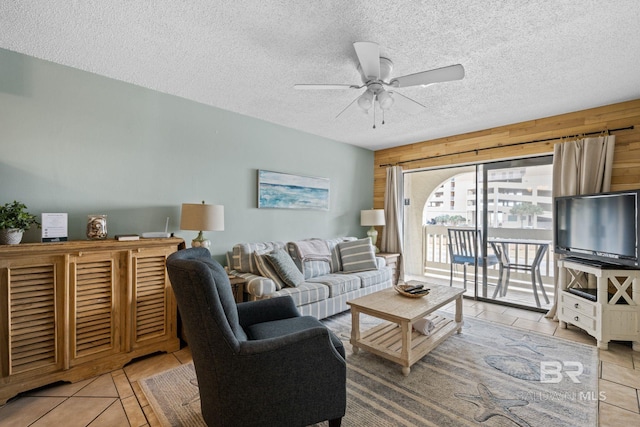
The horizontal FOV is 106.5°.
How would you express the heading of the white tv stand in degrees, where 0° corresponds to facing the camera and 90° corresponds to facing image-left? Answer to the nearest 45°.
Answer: approximately 45°

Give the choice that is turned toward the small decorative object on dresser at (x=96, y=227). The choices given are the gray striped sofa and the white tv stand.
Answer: the white tv stand

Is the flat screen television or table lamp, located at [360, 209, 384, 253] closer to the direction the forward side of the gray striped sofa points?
the flat screen television

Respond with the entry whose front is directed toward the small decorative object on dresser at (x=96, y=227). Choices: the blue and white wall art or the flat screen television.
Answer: the flat screen television

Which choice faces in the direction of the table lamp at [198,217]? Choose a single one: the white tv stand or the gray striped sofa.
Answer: the white tv stand

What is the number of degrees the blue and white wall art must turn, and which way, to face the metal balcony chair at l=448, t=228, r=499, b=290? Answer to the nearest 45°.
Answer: approximately 45° to its left

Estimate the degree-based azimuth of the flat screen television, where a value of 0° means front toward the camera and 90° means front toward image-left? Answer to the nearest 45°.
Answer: approximately 45°

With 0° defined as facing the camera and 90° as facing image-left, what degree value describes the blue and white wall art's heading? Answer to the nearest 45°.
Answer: approximately 315°

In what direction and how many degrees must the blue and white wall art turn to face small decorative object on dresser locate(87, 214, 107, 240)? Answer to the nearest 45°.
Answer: approximately 90° to its right

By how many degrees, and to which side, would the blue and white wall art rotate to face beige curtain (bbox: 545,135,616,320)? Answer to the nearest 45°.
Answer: approximately 45° to its left

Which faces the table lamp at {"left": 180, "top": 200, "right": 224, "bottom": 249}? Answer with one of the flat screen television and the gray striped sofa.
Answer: the flat screen television
